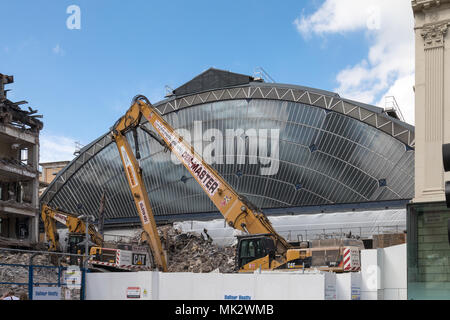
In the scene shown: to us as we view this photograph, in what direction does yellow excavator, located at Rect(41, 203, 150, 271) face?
facing away from the viewer and to the left of the viewer

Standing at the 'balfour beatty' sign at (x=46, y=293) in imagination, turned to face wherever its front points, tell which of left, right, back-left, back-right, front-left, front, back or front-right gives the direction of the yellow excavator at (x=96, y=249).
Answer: back

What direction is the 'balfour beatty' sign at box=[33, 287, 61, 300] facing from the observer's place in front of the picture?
facing the viewer

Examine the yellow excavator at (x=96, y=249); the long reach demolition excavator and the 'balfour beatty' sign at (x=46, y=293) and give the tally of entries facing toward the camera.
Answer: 1

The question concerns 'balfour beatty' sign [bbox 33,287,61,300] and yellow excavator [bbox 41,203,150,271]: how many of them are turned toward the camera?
1

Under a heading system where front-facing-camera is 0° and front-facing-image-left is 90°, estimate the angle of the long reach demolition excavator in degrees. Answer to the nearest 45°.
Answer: approximately 90°
